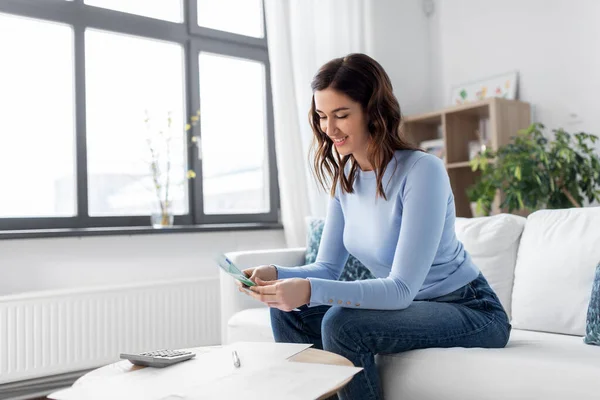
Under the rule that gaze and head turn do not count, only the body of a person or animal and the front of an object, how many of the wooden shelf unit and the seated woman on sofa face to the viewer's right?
0

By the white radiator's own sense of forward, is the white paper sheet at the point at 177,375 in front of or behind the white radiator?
in front

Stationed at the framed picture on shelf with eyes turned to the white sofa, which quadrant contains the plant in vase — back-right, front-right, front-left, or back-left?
front-right

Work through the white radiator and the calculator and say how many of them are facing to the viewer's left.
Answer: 0

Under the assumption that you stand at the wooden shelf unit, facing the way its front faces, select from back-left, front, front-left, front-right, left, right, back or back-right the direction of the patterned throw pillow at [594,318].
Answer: front-left

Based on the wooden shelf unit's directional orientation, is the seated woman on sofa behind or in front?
in front

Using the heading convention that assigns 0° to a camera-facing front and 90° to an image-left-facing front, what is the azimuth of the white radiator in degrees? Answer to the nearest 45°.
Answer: approximately 315°

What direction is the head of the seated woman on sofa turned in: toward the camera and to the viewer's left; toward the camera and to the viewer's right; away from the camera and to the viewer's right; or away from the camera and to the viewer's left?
toward the camera and to the viewer's left

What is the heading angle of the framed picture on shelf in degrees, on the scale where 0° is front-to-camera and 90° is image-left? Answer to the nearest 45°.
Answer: approximately 45°

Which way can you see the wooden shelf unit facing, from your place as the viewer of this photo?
facing the viewer and to the left of the viewer

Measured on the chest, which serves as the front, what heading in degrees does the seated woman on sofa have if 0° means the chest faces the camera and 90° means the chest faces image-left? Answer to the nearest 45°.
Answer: approximately 45°
